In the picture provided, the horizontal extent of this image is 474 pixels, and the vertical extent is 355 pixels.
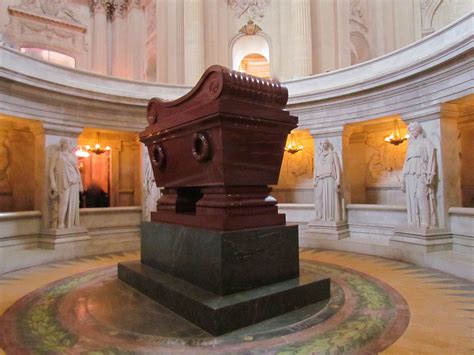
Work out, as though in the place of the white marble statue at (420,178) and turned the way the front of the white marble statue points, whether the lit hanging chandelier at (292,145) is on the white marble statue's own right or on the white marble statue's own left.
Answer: on the white marble statue's own right

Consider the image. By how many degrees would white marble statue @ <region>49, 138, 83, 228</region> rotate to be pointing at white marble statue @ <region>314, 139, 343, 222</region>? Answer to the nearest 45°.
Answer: approximately 45° to its left

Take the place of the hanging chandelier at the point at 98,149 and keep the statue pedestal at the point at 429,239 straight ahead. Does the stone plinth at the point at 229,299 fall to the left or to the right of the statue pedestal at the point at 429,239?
right

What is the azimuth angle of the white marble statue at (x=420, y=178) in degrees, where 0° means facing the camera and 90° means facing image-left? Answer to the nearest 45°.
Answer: approximately 45°

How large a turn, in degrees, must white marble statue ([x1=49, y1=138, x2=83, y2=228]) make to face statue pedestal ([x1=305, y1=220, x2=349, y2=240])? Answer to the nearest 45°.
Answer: approximately 45° to its left

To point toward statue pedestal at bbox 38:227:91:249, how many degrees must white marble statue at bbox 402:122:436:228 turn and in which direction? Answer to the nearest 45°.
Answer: approximately 45° to its right

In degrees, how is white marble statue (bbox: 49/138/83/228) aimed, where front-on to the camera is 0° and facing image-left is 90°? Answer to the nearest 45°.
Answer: approximately 315°

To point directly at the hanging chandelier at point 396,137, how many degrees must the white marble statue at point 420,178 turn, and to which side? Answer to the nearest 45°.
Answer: approximately 135° to its right

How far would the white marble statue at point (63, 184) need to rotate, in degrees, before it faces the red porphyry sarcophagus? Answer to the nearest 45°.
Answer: approximately 45° to its right

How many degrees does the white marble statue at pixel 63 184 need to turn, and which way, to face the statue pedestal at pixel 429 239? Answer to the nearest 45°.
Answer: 0° — it already faces it

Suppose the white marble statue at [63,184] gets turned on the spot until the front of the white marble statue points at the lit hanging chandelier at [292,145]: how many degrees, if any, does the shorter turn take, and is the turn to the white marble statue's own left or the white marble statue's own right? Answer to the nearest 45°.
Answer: approximately 45° to the white marble statue's own left
